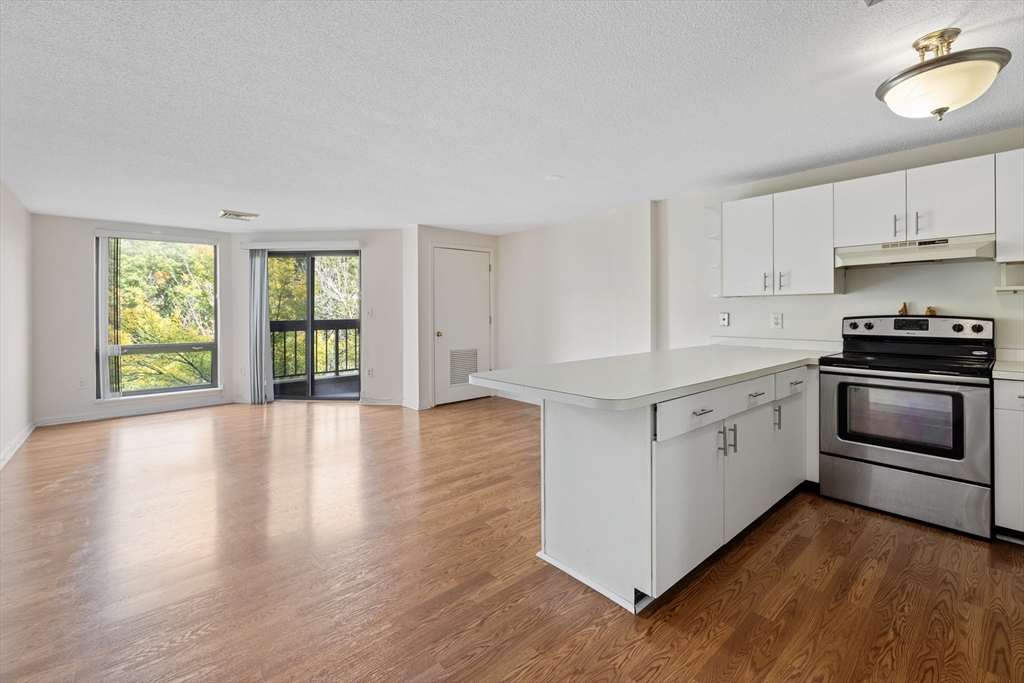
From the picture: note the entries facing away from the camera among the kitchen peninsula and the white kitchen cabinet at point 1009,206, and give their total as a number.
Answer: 0

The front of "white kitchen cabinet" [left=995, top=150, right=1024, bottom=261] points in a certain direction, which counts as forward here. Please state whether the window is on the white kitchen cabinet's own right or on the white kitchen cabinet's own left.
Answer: on the white kitchen cabinet's own right

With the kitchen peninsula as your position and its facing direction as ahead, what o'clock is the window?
The window is roughly at 5 o'clock from the kitchen peninsula.

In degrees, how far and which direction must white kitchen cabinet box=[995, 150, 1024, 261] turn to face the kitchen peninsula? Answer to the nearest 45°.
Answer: approximately 45° to its right

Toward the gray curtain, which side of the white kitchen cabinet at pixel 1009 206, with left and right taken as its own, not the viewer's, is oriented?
right

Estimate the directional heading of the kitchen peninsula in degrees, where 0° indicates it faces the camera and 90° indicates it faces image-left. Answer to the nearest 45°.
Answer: approximately 315°

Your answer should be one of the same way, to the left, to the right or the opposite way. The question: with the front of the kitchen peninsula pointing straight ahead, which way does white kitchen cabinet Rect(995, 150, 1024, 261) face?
to the right

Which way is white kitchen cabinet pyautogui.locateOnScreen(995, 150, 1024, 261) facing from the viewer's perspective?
toward the camera

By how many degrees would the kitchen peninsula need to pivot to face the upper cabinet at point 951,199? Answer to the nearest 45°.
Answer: approximately 90° to its left

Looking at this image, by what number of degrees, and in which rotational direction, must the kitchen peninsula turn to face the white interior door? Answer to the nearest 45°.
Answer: approximately 180°
